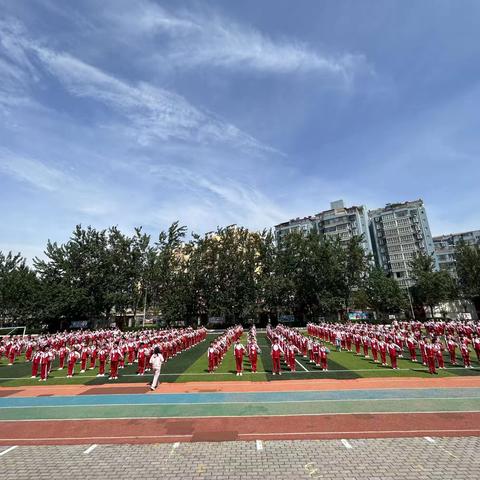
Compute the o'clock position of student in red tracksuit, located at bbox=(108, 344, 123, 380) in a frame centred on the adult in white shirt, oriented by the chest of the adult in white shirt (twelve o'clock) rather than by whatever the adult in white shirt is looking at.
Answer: The student in red tracksuit is roughly at 11 o'clock from the adult in white shirt.

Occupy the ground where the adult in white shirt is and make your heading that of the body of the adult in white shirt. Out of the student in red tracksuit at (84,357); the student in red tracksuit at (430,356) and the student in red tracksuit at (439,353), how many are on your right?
2

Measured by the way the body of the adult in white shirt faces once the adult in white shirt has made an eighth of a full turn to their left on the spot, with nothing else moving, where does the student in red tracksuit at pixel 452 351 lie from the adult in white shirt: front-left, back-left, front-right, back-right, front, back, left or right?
back-right

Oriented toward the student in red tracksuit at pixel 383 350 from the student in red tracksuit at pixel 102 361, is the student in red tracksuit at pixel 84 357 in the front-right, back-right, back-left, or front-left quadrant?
back-left

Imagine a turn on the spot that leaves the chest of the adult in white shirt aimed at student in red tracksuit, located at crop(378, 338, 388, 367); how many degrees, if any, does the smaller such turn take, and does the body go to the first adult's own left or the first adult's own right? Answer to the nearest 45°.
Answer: approximately 90° to the first adult's own right

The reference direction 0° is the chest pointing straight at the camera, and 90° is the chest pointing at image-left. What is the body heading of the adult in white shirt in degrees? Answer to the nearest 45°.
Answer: approximately 180°
